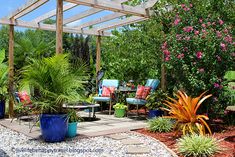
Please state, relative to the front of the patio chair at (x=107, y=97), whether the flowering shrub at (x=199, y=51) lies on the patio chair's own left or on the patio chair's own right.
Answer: on the patio chair's own left

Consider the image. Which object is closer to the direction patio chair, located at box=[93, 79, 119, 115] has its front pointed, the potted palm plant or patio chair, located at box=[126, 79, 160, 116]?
the potted palm plant

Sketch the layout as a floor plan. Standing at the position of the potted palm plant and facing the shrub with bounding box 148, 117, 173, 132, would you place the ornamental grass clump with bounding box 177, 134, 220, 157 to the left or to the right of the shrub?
right

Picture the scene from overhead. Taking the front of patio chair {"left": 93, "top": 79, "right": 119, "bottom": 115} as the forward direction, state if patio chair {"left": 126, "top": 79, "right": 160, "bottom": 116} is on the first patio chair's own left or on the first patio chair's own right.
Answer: on the first patio chair's own left

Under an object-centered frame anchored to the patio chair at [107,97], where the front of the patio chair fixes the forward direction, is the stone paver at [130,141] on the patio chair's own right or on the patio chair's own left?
on the patio chair's own left

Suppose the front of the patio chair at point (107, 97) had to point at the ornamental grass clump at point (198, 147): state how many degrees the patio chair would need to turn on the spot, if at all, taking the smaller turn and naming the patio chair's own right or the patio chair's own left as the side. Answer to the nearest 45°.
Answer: approximately 45° to the patio chair's own left

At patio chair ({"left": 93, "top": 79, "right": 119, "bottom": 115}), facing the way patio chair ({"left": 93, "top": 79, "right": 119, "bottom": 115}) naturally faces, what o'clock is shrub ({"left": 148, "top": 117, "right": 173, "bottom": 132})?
The shrub is roughly at 10 o'clock from the patio chair.

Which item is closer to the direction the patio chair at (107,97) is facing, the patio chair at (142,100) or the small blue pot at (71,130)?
the small blue pot

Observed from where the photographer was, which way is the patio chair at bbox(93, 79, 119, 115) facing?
facing the viewer and to the left of the viewer

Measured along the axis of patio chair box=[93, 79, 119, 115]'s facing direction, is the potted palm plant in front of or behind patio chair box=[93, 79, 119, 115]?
in front

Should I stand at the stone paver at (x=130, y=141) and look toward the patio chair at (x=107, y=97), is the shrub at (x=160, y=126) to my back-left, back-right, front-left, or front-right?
front-right
